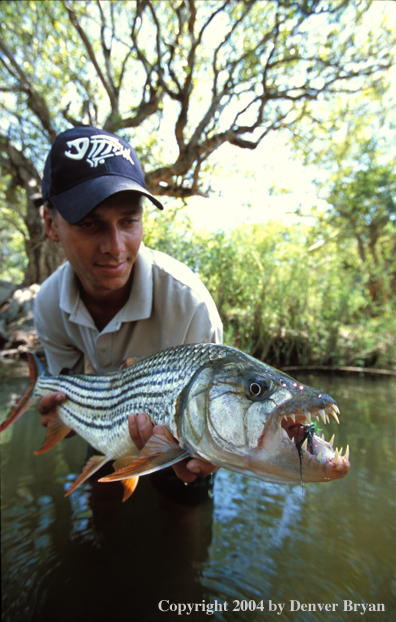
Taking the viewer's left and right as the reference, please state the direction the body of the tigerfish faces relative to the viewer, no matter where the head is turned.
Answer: facing the viewer and to the right of the viewer
